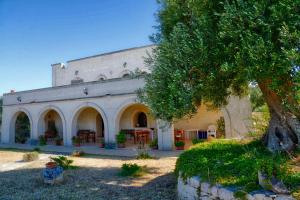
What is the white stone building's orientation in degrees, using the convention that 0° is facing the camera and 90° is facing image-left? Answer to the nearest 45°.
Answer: approximately 45°

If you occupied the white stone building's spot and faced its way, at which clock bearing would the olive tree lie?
The olive tree is roughly at 10 o'clock from the white stone building.

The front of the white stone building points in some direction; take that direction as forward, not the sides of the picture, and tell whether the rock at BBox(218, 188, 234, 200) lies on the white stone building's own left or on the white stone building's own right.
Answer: on the white stone building's own left

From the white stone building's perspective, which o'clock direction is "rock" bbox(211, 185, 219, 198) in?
The rock is roughly at 10 o'clock from the white stone building.

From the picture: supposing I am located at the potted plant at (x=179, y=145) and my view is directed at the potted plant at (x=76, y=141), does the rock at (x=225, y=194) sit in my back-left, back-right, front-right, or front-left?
back-left

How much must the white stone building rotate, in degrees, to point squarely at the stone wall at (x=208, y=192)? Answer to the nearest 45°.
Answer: approximately 45° to its left
